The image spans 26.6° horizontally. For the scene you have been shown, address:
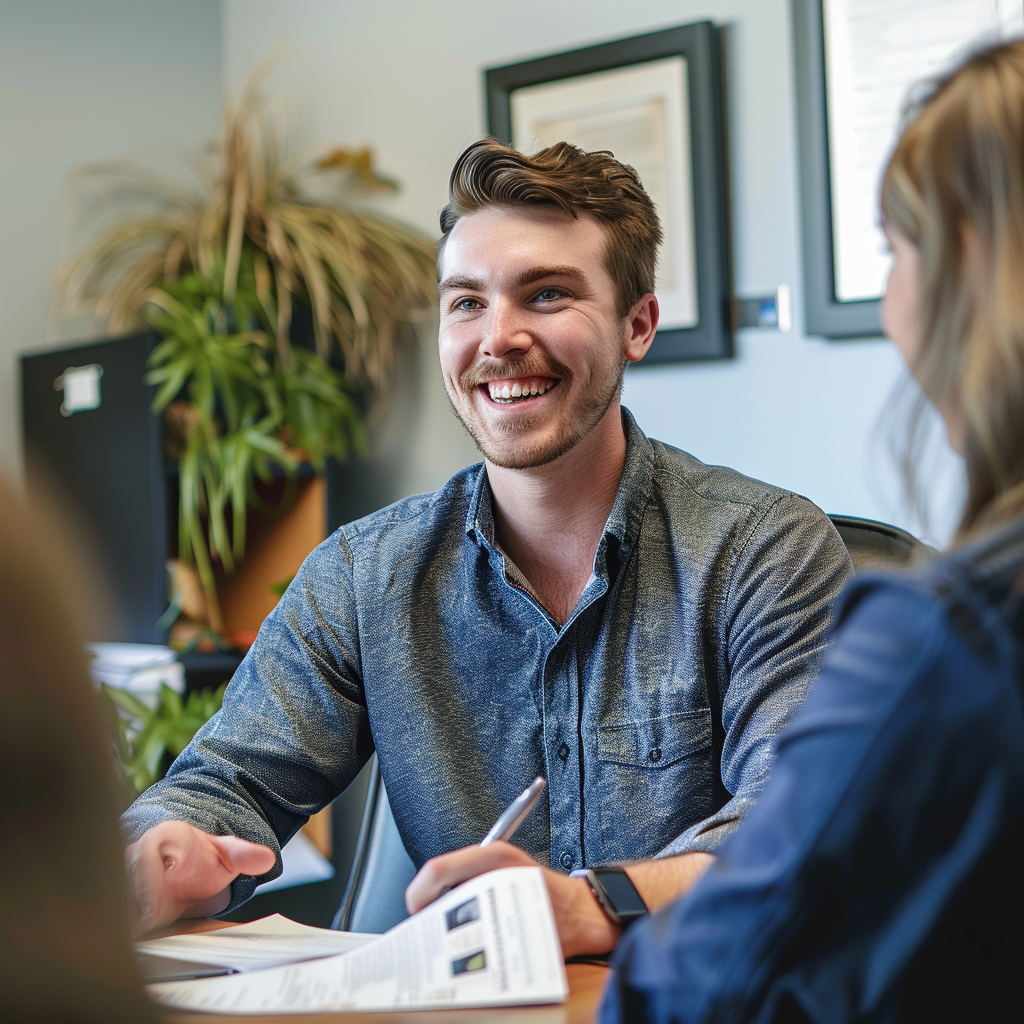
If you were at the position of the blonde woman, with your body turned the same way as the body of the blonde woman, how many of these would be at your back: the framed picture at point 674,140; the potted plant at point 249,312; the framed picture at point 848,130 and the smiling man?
0

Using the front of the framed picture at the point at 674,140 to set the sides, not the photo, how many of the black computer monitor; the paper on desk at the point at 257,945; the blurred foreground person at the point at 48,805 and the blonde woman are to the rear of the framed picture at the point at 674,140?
0

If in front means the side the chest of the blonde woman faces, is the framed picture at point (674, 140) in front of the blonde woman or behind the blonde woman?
in front

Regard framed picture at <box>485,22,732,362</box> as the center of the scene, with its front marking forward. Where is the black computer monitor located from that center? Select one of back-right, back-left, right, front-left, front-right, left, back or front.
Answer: front-right

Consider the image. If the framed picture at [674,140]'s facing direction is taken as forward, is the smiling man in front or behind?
in front

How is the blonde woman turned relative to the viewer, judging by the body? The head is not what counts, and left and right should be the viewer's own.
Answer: facing away from the viewer and to the left of the viewer

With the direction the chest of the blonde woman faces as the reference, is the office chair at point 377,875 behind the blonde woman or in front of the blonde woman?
in front

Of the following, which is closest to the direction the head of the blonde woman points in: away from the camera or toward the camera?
away from the camera

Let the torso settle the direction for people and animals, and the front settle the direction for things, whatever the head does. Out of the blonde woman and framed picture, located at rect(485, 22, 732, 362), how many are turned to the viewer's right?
0

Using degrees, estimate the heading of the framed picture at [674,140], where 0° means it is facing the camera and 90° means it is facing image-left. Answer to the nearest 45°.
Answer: approximately 45°

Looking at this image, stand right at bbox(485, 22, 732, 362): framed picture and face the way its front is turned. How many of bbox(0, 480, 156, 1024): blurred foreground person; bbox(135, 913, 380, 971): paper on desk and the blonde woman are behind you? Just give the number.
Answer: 0
